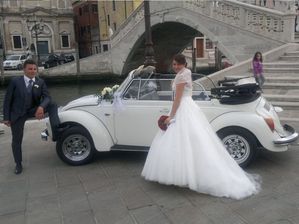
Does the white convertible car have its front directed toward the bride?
no

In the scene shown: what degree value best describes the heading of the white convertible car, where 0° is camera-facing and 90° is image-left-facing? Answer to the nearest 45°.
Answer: approximately 90°

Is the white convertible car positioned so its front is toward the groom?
yes

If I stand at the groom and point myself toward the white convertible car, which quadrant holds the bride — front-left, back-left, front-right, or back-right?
front-right

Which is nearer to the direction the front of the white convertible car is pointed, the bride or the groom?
the groom

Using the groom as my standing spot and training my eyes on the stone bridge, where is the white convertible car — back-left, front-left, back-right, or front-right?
front-right

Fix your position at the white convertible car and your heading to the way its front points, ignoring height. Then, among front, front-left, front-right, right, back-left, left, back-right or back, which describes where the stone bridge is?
right
